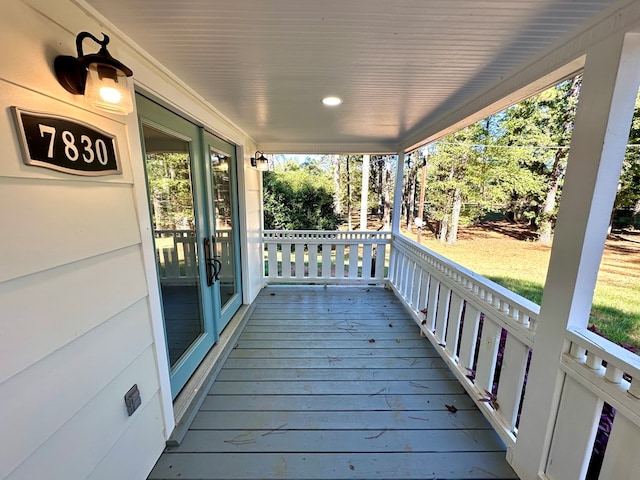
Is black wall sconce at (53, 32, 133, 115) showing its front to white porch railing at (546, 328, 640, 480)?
yes

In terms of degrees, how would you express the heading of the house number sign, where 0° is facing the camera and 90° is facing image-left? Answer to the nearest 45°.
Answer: approximately 315°

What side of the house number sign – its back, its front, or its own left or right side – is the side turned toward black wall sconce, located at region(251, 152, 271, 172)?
left

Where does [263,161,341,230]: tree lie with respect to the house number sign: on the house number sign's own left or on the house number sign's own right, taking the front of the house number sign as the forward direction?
on the house number sign's own left

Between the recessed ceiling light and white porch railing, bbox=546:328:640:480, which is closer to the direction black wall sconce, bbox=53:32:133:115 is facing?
the white porch railing

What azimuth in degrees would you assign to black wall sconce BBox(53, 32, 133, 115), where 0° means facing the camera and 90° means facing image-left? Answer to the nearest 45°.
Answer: approximately 315°

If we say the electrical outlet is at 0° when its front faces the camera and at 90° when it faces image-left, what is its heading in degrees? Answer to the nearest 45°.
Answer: approximately 315°

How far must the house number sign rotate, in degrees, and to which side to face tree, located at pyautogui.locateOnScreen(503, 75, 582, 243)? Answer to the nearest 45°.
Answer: approximately 45° to its left
